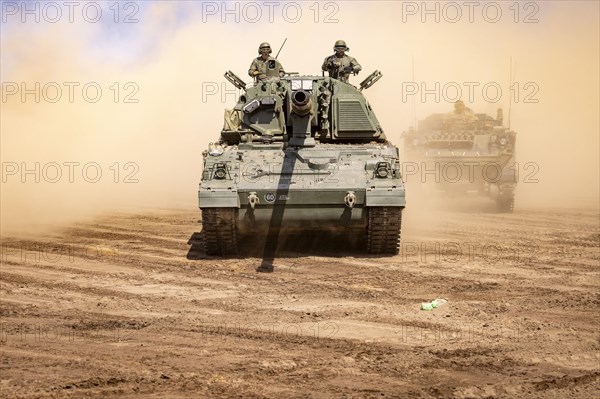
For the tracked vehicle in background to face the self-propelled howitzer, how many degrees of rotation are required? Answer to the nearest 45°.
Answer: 0° — it already faces it

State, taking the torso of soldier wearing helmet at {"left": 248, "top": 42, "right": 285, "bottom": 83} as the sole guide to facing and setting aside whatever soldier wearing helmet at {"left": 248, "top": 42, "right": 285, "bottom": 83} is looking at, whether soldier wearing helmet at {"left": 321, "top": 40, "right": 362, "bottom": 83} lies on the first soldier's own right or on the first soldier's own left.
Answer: on the first soldier's own left

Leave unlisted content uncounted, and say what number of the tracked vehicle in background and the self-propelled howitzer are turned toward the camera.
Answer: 2

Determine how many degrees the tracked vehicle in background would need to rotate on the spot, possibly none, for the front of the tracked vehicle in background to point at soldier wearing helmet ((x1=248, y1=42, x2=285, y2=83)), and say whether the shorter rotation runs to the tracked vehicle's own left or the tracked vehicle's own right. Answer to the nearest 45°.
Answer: approximately 45° to the tracked vehicle's own right

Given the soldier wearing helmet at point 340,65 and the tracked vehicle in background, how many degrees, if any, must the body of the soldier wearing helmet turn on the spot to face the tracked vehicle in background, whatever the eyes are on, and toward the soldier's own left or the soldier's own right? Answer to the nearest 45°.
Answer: approximately 135° to the soldier's own left

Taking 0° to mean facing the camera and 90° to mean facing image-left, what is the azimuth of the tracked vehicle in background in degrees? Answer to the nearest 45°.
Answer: approximately 0°
